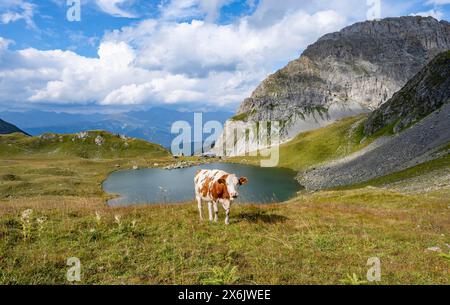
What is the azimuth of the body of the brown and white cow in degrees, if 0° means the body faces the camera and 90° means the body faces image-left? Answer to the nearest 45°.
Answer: approximately 315°

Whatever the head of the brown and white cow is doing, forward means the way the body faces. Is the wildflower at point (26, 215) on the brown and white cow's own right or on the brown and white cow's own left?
on the brown and white cow's own right
